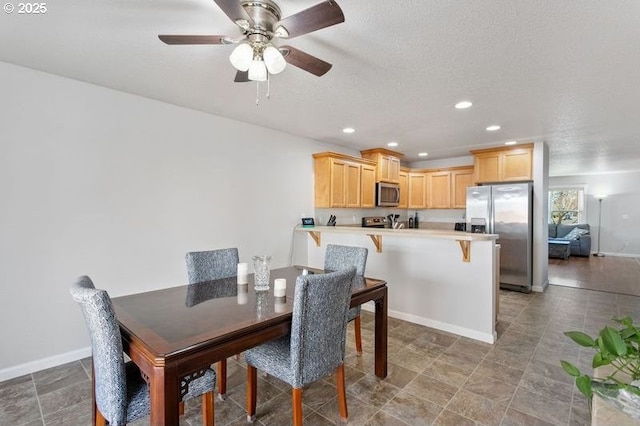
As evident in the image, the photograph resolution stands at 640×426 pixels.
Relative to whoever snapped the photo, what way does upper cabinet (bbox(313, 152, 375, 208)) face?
facing the viewer and to the right of the viewer

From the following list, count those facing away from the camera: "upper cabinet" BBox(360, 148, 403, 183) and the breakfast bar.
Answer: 0

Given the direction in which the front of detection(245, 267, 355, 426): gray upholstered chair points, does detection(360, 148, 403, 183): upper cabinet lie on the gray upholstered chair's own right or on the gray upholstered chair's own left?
on the gray upholstered chair's own right

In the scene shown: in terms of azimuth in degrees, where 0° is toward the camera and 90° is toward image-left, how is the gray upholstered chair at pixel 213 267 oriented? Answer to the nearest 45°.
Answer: approximately 315°

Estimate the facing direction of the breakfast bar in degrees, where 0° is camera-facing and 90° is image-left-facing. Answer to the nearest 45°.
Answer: approximately 45°

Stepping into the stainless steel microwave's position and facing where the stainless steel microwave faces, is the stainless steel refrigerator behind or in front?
in front

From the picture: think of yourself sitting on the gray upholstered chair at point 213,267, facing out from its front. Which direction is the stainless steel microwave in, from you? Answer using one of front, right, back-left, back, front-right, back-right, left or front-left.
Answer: left

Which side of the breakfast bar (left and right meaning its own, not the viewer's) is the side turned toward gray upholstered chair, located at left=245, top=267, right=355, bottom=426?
front

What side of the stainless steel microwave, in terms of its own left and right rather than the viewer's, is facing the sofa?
left

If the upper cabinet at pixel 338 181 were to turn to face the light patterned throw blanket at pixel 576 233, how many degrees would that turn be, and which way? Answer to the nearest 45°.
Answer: approximately 90° to its left

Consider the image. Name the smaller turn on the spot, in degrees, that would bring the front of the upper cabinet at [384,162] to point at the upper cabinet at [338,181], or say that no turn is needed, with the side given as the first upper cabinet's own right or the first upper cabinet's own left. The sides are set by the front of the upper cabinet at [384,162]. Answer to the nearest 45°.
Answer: approximately 90° to the first upper cabinet's own right
